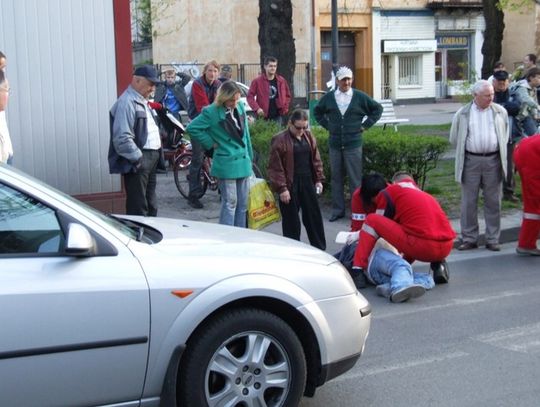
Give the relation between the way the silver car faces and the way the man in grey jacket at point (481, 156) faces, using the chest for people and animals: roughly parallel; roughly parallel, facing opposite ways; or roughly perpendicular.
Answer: roughly perpendicular

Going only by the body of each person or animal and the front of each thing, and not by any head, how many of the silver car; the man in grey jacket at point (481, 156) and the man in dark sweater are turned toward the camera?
2

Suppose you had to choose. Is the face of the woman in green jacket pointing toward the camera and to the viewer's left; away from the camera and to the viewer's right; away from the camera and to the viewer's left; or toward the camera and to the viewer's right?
toward the camera and to the viewer's right

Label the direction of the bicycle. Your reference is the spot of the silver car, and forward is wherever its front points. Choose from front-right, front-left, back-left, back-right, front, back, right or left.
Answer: left

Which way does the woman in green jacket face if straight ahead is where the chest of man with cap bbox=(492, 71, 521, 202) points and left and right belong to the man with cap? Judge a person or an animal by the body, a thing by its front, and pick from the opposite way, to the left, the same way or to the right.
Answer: to the left

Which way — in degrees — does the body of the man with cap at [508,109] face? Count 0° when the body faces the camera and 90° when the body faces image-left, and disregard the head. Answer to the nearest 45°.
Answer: approximately 45°

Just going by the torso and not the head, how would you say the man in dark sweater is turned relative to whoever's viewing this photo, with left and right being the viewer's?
facing the viewer

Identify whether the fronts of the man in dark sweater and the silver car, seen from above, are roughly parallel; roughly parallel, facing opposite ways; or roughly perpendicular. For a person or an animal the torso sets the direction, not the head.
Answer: roughly perpendicular

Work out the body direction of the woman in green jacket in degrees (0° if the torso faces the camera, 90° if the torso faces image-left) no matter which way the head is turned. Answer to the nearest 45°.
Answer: approximately 315°

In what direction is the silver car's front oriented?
to the viewer's right

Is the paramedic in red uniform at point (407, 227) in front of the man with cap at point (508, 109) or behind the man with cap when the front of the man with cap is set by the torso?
in front

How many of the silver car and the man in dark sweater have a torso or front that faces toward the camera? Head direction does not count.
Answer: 1

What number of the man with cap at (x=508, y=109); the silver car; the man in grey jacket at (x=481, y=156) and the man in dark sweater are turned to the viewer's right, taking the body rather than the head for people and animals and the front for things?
1

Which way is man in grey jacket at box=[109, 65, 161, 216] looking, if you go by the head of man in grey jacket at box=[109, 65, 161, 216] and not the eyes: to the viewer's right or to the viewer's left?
to the viewer's right

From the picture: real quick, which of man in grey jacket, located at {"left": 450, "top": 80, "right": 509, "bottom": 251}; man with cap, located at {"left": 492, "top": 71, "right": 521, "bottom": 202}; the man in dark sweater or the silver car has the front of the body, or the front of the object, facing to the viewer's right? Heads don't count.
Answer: the silver car
